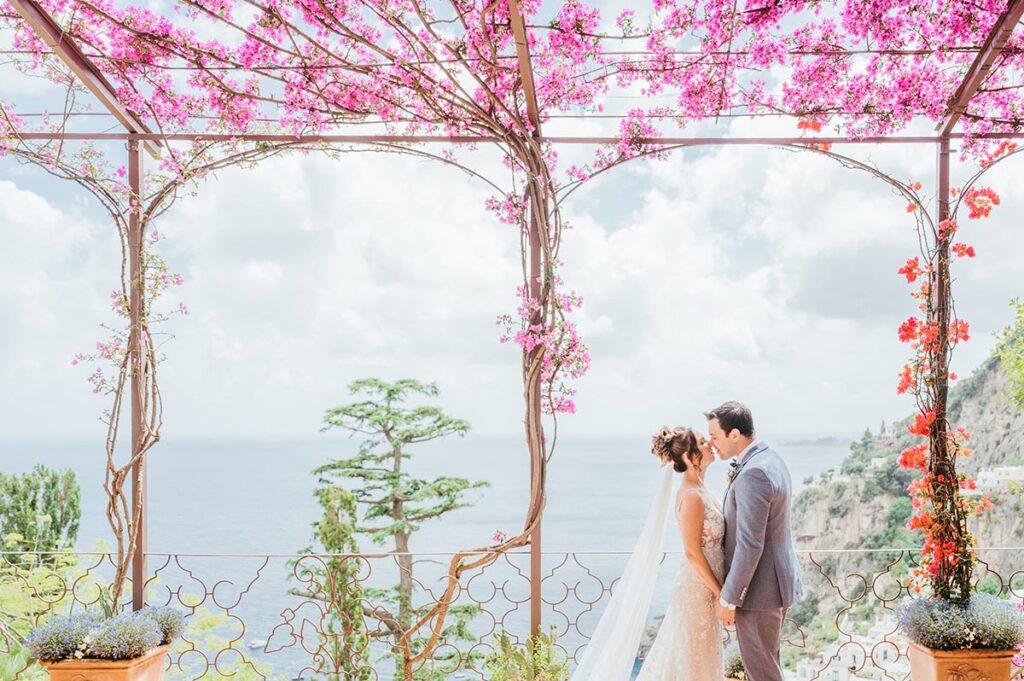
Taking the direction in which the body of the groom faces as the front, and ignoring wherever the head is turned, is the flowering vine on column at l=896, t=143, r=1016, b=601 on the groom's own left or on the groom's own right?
on the groom's own right

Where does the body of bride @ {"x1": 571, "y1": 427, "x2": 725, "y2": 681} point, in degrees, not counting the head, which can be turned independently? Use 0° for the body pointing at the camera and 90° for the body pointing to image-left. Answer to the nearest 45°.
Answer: approximately 270°

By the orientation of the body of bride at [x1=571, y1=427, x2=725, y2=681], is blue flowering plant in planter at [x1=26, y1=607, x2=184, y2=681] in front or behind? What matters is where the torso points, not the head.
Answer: behind

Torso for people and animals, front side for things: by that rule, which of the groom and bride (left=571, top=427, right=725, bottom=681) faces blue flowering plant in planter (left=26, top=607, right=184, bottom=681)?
the groom

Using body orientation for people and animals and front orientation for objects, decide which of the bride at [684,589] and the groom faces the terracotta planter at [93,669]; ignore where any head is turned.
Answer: the groom

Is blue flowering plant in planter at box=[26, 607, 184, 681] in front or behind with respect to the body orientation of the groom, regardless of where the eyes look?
in front

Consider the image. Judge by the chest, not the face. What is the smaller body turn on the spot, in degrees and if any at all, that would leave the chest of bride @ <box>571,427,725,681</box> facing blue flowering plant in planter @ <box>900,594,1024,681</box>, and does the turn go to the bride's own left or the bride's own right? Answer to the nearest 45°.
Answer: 0° — they already face it

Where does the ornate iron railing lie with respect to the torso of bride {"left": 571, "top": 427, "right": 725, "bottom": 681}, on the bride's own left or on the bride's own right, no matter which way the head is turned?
on the bride's own left

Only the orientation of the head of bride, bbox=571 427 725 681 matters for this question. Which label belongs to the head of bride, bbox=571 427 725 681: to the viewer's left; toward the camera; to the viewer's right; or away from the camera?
to the viewer's right

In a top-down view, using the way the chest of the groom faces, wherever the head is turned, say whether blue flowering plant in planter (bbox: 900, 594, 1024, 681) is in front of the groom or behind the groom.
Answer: behind

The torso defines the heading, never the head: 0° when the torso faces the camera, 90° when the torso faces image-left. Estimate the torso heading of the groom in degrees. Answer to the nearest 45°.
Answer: approximately 90°

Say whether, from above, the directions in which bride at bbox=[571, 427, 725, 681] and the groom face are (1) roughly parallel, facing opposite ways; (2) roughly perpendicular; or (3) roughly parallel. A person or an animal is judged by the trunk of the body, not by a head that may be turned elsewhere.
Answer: roughly parallel, facing opposite ways

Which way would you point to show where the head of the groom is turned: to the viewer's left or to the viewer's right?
to the viewer's left

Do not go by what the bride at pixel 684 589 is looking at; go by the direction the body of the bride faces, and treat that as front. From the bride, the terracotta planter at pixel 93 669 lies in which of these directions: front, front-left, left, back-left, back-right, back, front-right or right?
back

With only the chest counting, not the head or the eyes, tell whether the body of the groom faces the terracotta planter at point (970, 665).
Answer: no

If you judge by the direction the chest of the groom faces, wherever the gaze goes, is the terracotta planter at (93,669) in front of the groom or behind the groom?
in front
